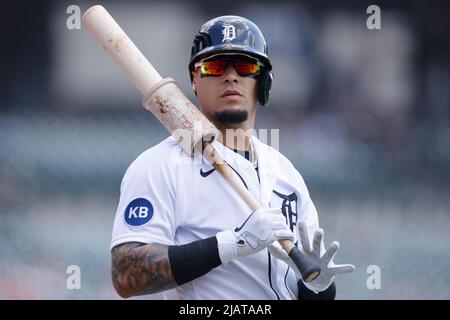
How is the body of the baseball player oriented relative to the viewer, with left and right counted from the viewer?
facing the viewer and to the right of the viewer
